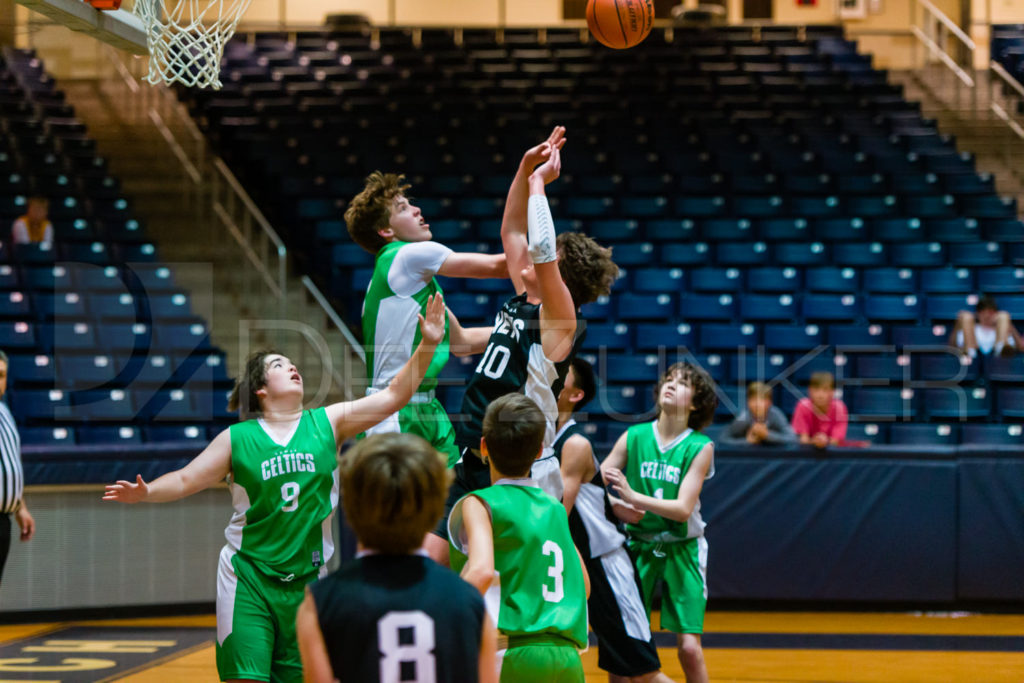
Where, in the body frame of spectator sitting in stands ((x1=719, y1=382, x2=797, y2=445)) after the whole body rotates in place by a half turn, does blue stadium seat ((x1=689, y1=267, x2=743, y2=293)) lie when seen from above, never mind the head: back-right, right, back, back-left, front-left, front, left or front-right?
front

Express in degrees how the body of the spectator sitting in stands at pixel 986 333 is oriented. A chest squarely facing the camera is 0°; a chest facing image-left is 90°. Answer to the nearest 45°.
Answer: approximately 0°

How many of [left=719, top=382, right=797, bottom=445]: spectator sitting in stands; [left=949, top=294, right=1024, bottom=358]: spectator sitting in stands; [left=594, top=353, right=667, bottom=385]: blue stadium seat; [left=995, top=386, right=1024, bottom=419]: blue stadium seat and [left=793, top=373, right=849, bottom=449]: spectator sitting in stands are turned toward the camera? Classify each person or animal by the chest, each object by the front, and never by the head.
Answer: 5

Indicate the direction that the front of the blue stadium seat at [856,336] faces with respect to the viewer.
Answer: facing the viewer

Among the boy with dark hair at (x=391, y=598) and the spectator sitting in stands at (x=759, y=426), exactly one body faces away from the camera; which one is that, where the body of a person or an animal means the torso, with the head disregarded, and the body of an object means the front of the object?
the boy with dark hair

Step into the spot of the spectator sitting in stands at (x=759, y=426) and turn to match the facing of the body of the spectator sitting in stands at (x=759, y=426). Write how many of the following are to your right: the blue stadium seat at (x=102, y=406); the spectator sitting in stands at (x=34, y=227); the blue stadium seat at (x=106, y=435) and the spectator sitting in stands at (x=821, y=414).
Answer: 3

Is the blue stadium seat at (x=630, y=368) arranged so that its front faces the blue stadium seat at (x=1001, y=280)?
no

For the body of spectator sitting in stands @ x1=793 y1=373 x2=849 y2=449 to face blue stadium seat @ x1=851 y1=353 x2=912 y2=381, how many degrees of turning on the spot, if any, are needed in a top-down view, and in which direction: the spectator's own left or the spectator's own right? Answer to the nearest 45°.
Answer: approximately 180°

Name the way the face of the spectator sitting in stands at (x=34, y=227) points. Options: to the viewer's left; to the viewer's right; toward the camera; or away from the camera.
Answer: toward the camera

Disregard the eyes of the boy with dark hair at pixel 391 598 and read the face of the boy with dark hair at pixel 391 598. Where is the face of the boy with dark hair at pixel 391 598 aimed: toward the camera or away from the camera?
away from the camera

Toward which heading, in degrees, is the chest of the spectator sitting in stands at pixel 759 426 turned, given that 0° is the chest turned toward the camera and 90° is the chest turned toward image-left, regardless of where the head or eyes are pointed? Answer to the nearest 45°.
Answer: approximately 0°

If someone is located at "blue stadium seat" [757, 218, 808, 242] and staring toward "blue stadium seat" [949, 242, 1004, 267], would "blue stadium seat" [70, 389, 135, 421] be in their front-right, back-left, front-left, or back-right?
back-right

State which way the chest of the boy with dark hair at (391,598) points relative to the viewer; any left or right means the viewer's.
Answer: facing away from the viewer

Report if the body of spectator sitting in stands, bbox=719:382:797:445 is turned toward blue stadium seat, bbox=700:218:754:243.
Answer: no

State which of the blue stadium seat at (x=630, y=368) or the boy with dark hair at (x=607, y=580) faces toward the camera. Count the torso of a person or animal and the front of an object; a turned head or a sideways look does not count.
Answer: the blue stadium seat

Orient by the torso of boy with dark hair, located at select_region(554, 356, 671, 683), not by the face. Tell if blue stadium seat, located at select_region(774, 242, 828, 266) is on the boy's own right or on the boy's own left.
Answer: on the boy's own right

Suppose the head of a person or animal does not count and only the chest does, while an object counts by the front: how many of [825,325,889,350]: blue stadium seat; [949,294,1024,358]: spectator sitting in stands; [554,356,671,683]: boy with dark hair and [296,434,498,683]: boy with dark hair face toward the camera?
2

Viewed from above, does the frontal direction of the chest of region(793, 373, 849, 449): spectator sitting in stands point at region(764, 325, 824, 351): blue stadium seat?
no

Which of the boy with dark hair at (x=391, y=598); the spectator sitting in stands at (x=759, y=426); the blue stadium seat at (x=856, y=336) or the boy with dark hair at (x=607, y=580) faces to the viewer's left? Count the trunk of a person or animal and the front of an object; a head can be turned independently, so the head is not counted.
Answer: the boy with dark hair at (x=607, y=580)

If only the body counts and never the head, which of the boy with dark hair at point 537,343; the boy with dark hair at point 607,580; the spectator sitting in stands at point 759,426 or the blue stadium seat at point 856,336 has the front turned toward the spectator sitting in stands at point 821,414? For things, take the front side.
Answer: the blue stadium seat

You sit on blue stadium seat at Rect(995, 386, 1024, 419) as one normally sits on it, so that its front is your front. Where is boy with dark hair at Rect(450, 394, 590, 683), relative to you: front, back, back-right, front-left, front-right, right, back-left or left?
front

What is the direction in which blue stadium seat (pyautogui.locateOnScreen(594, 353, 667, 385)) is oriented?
toward the camera
